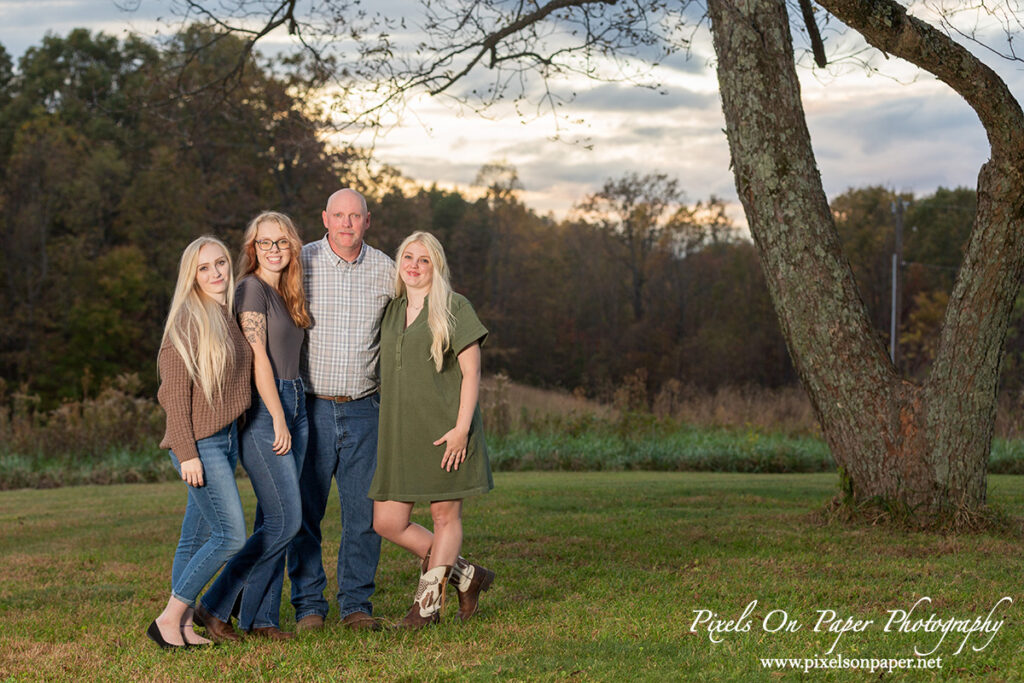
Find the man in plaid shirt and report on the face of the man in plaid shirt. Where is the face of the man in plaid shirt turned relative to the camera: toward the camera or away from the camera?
toward the camera

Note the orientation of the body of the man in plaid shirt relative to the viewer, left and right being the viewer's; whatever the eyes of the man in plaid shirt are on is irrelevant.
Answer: facing the viewer

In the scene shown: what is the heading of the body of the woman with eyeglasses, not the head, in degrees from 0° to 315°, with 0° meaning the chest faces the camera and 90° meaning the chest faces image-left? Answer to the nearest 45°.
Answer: approximately 315°

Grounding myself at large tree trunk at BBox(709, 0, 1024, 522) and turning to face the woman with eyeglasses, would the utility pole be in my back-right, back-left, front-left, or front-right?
back-right

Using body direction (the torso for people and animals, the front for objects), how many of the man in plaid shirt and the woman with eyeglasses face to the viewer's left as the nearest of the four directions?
0

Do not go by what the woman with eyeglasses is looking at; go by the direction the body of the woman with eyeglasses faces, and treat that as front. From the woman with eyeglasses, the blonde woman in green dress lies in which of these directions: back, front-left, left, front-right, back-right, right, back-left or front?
front-left

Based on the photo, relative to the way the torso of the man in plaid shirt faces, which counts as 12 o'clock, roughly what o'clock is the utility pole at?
The utility pole is roughly at 7 o'clock from the man in plaid shirt.

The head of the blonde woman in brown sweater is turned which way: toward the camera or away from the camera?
toward the camera

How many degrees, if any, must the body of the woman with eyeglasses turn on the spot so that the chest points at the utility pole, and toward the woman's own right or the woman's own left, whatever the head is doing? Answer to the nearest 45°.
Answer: approximately 90° to the woman's own left

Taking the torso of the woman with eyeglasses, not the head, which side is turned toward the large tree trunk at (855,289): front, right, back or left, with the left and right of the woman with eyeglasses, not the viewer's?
left
